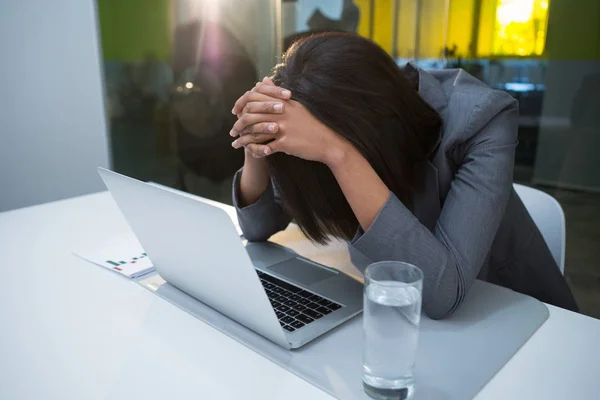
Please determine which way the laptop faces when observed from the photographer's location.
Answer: facing away from the viewer and to the right of the viewer

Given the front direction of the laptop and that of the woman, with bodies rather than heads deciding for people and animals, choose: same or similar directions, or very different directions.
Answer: very different directions

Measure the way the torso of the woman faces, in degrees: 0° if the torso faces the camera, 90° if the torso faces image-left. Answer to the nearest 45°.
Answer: approximately 45°
